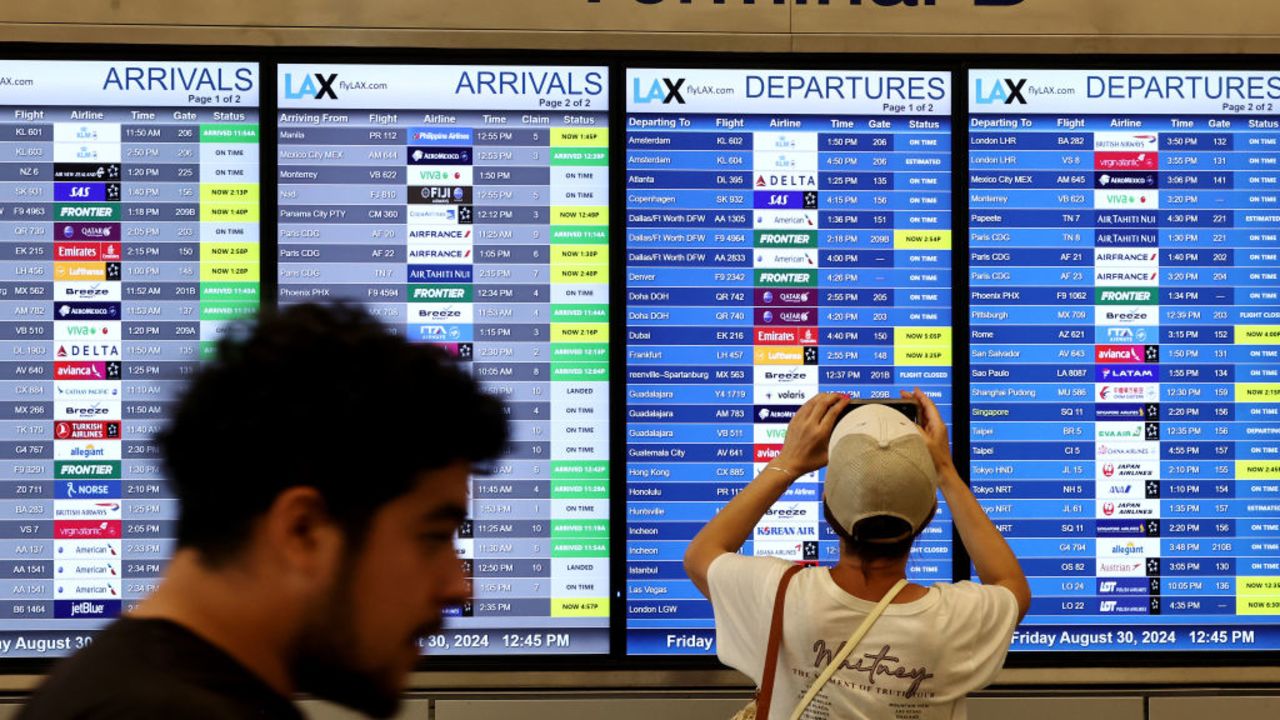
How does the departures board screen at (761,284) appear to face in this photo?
toward the camera

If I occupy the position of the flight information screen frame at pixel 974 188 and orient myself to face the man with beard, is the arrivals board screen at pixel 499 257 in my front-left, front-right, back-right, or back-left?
front-right

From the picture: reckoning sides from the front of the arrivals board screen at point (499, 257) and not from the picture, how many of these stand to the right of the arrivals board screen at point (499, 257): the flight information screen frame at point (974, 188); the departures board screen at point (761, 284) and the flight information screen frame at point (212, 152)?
1

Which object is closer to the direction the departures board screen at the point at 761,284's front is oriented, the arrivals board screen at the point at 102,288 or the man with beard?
the man with beard

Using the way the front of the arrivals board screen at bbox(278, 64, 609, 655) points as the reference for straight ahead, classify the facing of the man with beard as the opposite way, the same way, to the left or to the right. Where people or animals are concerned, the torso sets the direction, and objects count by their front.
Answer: to the left

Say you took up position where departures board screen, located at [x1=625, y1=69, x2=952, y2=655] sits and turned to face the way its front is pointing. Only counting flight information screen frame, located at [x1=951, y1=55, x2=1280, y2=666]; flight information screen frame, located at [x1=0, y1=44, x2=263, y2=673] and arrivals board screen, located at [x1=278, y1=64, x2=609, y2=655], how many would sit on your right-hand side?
2

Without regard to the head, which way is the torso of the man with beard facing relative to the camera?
to the viewer's right

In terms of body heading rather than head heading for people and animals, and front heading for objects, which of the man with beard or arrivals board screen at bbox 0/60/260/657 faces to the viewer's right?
the man with beard

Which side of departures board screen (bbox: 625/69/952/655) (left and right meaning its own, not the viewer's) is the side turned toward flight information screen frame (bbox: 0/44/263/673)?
right

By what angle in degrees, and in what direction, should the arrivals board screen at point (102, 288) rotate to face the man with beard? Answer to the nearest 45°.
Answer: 0° — it already faces them

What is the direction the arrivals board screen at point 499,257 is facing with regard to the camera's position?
facing the viewer

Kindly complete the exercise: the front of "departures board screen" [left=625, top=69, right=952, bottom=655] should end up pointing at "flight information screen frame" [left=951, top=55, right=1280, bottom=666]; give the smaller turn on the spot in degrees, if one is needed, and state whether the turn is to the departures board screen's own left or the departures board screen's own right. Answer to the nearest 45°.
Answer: approximately 90° to the departures board screen's own left

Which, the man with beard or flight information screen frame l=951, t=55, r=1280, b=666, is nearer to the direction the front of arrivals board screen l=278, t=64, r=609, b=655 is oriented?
the man with beard

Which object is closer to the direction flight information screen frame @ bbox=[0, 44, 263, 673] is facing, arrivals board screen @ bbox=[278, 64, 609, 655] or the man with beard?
the man with beard
